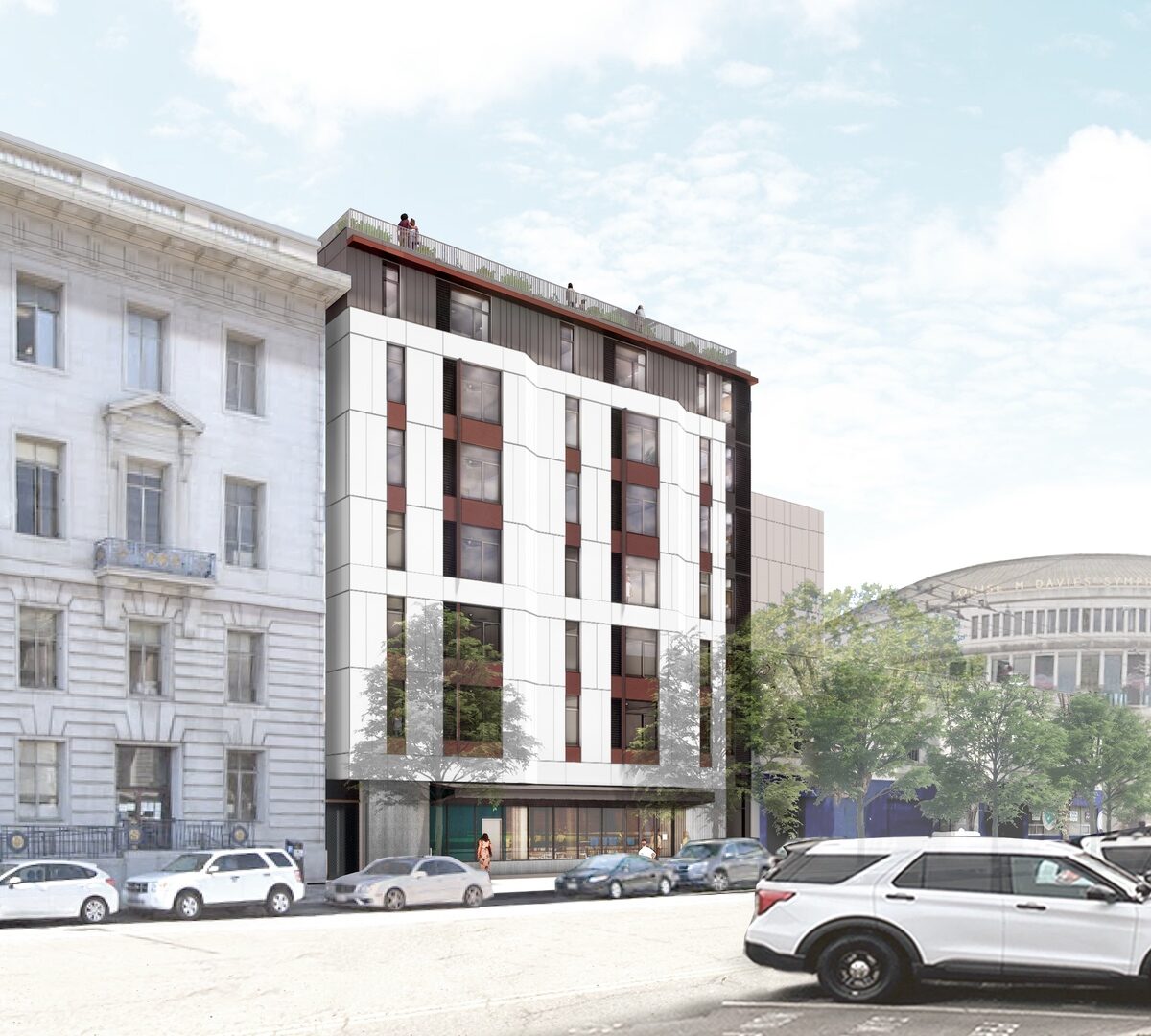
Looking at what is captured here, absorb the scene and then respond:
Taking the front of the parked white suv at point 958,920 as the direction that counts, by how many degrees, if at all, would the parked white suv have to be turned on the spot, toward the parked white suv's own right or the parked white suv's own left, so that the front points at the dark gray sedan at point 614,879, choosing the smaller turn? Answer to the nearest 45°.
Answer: approximately 90° to the parked white suv's own left

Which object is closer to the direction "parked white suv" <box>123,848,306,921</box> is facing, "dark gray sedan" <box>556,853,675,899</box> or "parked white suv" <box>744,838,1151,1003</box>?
the parked white suv

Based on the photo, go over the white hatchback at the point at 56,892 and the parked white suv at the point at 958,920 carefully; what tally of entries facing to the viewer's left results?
1

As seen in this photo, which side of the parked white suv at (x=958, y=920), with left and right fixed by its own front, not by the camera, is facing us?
right

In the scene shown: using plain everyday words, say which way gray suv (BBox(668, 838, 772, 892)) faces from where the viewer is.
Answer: facing the viewer and to the left of the viewer

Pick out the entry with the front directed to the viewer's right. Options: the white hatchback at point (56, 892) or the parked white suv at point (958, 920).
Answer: the parked white suv

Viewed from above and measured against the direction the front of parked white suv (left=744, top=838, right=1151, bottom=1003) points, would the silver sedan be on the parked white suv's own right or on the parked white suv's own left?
on the parked white suv's own left

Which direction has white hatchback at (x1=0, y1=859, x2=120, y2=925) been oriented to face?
to the viewer's left

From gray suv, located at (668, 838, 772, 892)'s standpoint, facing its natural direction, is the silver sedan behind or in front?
in front

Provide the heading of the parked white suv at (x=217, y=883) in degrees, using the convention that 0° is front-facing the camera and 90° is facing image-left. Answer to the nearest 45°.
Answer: approximately 45°

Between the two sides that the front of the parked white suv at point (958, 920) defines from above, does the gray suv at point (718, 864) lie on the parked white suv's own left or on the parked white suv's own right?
on the parked white suv's own left

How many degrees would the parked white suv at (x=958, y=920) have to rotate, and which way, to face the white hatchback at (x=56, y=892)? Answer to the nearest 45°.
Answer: approximately 135° to its left

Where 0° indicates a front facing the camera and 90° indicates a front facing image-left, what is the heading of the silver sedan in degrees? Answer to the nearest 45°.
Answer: approximately 45°

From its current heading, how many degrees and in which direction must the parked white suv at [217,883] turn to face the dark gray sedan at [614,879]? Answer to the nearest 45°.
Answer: approximately 180°
